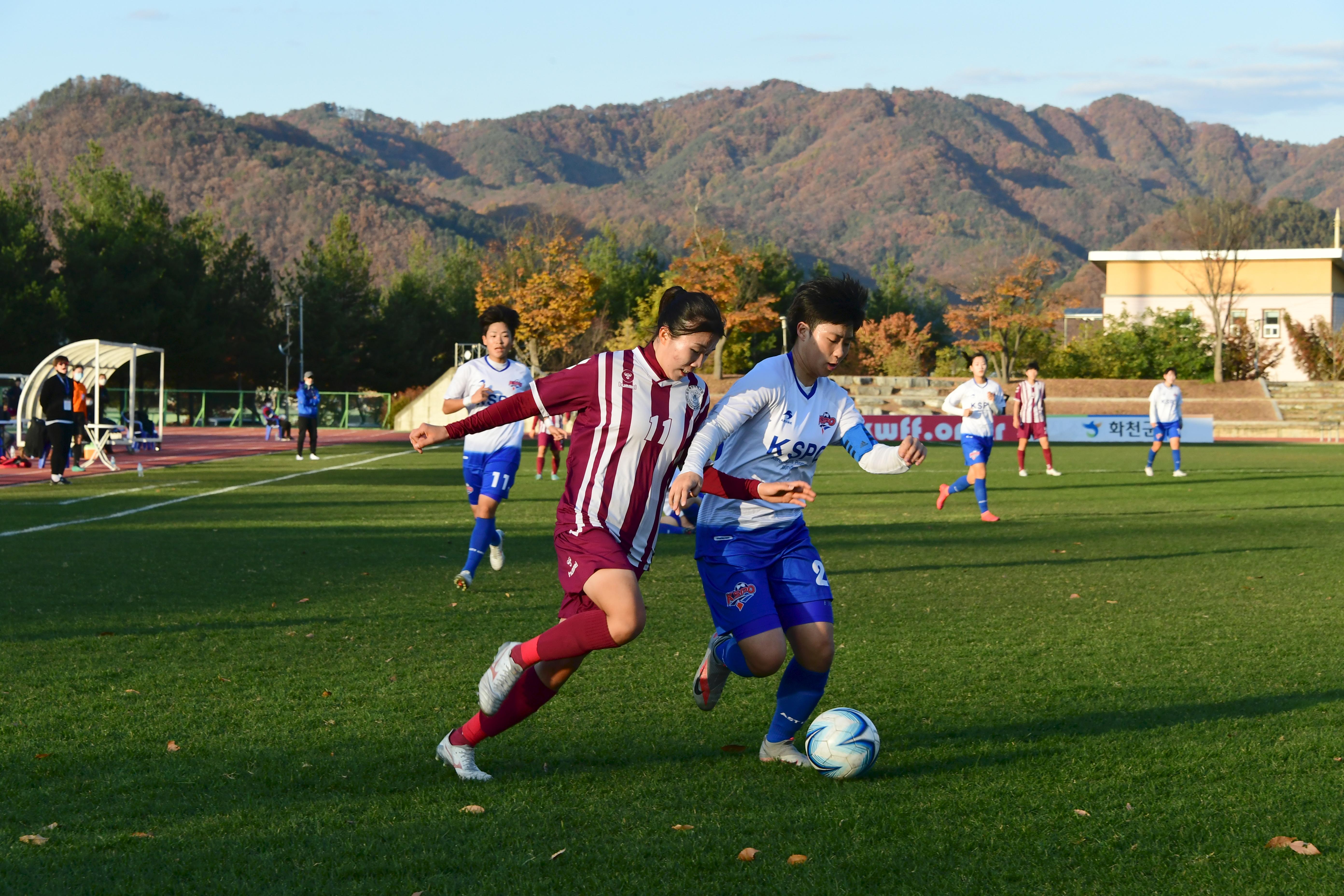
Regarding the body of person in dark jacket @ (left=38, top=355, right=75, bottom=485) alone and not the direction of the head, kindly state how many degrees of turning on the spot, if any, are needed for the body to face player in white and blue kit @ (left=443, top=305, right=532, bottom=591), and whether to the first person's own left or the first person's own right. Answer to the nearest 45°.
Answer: approximately 45° to the first person's own right

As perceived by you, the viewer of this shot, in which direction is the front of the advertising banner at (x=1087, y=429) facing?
facing the viewer

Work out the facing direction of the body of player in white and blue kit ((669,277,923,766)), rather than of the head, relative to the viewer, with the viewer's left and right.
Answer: facing the viewer and to the right of the viewer

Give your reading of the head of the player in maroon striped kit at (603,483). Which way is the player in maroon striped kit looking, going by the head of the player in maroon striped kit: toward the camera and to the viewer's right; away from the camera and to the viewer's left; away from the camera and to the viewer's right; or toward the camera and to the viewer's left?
toward the camera and to the viewer's right

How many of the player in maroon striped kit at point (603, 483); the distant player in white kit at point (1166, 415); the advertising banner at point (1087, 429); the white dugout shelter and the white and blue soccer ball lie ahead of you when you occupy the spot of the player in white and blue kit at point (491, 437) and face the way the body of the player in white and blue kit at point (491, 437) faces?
2

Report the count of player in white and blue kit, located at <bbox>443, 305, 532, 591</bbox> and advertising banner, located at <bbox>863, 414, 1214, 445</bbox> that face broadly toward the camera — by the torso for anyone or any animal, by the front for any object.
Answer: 2

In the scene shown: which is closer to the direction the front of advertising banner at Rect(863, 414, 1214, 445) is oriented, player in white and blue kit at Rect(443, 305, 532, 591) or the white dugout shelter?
the player in white and blue kit
